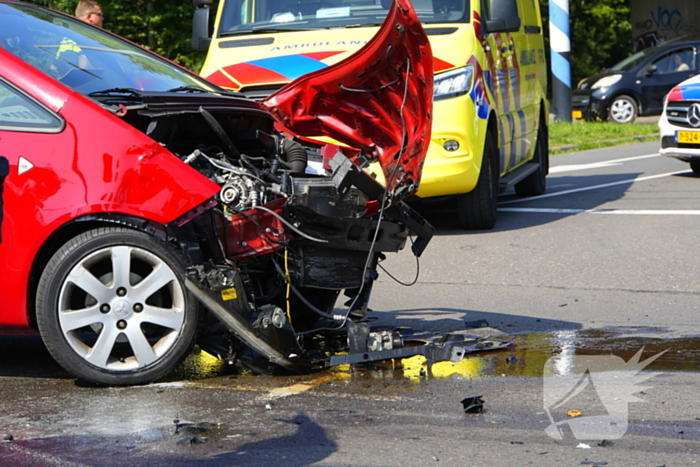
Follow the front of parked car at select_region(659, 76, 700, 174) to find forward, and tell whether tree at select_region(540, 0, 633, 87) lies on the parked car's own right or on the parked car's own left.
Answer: on the parked car's own right

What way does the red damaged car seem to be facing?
to the viewer's right

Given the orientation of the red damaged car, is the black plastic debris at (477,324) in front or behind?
in front

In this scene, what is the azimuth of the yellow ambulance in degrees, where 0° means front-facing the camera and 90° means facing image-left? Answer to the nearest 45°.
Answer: approximately 45°

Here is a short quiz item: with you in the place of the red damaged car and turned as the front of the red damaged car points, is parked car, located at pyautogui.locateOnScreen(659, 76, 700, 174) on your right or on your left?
on your left

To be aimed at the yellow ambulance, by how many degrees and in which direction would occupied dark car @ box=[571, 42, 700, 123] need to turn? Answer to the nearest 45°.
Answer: approximately 45° to its left

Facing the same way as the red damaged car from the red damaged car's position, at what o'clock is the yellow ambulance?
The yellow ambulance is roughly at 10 o'clock from the red damaged car.

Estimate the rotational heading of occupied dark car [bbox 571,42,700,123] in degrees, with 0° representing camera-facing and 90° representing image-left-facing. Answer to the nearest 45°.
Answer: approximately 45°
